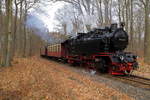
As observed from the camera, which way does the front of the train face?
facing the viewer and to the right of the viewer
